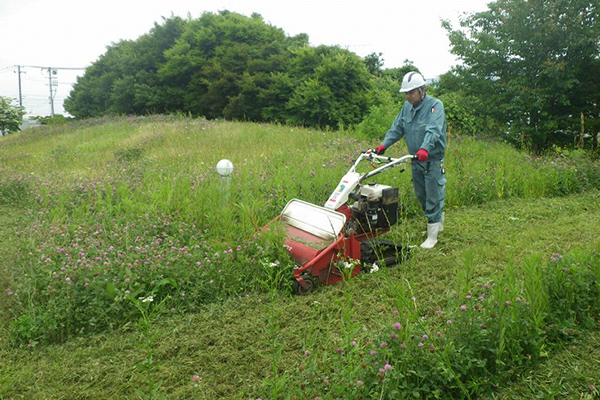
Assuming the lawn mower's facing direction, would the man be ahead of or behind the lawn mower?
behind

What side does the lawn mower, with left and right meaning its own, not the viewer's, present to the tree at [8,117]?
right

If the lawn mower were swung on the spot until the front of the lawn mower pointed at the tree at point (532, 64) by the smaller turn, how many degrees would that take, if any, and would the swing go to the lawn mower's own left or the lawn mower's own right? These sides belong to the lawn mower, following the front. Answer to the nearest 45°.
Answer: approximately 180°

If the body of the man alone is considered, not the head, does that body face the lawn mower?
yes

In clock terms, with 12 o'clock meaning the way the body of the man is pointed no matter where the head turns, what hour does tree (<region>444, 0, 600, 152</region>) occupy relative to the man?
The tree is roughly at 5 o'clock from the man.

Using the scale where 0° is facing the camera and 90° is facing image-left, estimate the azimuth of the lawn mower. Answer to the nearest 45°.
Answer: approximately 45°

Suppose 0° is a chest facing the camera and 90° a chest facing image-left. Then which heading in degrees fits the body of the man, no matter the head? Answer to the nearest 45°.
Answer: approximately 45°
